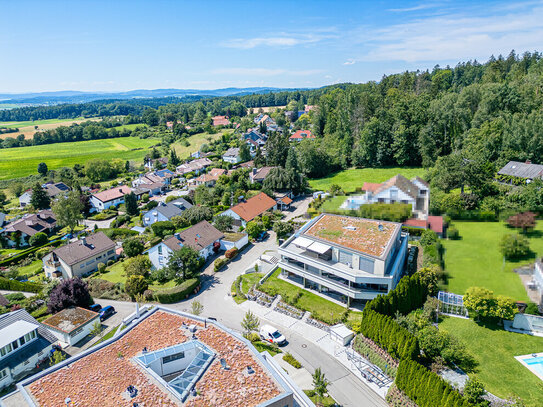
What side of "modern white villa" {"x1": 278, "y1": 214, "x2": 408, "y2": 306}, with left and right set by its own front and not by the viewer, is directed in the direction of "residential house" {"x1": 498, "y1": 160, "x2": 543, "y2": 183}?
back

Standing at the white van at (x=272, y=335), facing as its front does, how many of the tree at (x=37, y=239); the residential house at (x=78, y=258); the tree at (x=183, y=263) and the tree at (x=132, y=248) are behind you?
4

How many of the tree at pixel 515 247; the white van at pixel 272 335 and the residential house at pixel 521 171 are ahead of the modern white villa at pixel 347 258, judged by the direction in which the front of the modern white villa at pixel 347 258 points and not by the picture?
1

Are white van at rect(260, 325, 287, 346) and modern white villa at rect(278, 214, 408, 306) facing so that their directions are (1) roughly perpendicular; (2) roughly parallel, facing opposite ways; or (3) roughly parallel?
roughly perpendicular

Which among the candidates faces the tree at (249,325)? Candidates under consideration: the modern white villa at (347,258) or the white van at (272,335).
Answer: the modern white villa

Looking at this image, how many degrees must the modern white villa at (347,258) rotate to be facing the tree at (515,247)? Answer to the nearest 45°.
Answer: approximately 135° to its left

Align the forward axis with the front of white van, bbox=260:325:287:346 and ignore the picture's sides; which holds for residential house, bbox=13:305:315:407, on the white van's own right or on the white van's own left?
on the white van's own right

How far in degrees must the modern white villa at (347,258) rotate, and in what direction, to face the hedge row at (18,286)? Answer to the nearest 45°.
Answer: approximately 45° to its right

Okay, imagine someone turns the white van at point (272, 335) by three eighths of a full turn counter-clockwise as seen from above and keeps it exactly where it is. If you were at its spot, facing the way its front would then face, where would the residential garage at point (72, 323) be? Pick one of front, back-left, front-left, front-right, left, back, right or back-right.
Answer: left

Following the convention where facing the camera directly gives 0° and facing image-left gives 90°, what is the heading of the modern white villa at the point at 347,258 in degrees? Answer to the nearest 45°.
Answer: approximately 45°

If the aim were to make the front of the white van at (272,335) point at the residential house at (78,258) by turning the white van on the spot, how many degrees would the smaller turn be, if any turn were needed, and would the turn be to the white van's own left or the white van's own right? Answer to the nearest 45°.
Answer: approximately 180°

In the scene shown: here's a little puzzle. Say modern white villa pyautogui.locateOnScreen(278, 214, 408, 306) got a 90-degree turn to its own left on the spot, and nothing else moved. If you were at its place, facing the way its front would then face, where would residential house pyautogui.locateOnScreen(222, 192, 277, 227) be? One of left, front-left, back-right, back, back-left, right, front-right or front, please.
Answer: back

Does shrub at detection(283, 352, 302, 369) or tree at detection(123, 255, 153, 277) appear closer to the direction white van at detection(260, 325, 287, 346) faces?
the shrub

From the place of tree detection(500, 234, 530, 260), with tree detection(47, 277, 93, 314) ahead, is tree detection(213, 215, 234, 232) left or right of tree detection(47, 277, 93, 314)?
right

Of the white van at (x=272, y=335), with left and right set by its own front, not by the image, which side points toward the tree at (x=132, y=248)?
back
